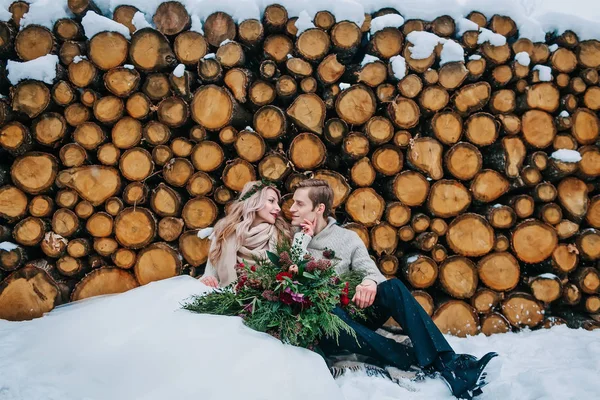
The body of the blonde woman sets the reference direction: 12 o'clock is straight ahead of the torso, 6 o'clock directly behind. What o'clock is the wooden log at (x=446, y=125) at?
The wooden log is roughly at 10 o'clock from the blonde woman.

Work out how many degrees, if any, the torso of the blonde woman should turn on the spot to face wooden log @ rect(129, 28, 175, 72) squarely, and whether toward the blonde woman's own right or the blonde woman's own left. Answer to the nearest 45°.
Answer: approximately 135° to the blonde woman's own right

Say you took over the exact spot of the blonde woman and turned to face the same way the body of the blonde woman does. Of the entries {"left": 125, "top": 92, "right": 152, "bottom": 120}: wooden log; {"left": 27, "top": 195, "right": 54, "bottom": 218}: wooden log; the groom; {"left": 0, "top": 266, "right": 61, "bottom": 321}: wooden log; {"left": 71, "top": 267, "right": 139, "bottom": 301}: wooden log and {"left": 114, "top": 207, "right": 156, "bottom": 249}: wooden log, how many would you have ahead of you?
1

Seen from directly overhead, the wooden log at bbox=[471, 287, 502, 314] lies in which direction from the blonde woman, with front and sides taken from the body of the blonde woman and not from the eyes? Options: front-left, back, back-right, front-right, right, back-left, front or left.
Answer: front-left

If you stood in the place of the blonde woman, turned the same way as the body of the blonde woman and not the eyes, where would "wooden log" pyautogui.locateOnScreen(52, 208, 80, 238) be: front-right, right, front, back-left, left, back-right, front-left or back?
back-right

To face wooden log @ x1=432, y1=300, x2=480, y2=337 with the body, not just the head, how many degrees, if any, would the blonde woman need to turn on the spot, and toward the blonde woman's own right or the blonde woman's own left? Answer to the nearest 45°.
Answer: approximately 45° to the blonde woman's own left

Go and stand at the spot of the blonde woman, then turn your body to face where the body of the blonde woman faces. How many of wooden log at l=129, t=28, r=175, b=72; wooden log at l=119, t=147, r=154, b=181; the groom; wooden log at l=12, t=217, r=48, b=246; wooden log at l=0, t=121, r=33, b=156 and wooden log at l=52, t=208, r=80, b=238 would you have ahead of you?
1

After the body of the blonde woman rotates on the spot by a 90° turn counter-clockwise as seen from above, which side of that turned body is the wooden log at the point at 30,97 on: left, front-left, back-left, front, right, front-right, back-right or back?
back-left

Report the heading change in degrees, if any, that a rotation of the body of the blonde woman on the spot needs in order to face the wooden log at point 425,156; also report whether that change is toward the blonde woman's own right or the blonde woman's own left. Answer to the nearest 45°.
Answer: approximately 45° to the blonde woman's own left

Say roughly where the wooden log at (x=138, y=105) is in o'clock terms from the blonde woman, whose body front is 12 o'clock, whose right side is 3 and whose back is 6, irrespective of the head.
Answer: The wooden log is roughly at 5 o'clock from the blonde woman.

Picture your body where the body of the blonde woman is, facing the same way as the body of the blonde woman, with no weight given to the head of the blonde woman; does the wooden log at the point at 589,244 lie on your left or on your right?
on your left

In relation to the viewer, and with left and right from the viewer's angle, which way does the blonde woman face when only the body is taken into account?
facing the viewer and to the right of the viewer

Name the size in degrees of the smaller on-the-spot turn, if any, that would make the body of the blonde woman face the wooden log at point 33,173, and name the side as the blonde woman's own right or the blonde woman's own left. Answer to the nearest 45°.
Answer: approximately 135° to the blonde woman's own right
